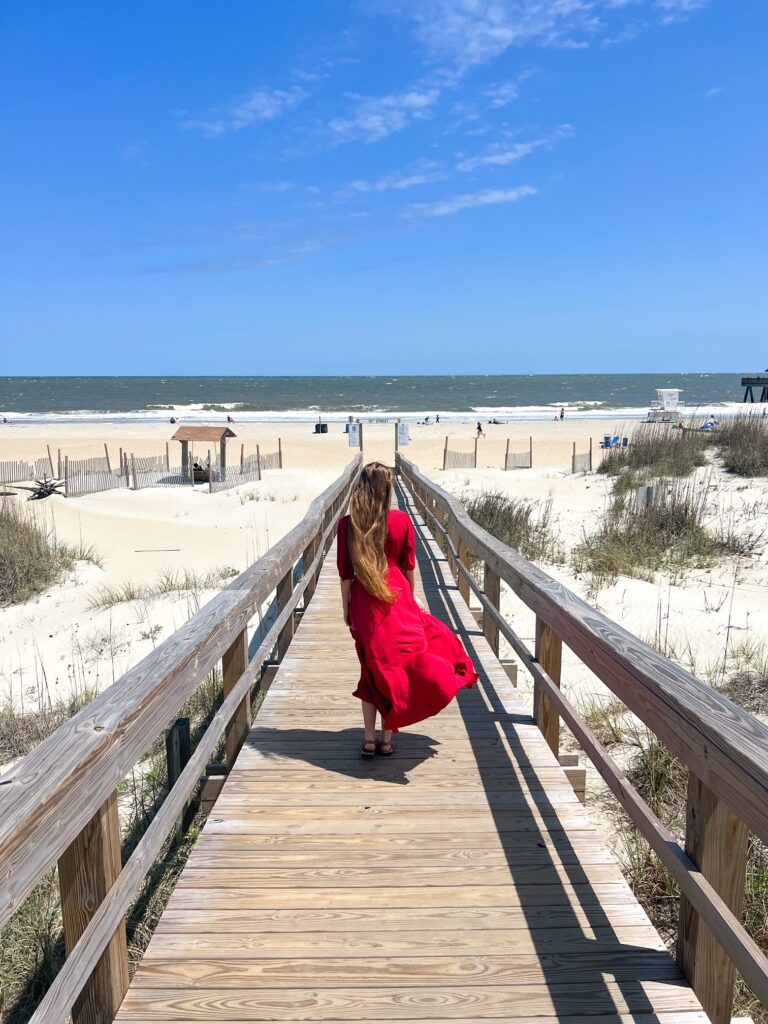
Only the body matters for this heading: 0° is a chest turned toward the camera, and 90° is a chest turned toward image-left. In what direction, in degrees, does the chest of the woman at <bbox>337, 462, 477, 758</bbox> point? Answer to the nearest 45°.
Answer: approximately 180°

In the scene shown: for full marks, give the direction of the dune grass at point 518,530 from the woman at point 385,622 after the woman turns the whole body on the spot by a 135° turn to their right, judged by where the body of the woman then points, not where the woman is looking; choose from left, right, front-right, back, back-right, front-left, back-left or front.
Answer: back-left

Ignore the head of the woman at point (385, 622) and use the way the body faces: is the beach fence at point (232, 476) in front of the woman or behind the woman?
in front

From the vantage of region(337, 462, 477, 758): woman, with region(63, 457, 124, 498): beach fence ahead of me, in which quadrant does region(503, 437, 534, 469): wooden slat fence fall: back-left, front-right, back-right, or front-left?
front-right

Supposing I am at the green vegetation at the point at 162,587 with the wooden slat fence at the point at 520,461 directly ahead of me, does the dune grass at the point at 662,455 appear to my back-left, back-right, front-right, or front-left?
front-right

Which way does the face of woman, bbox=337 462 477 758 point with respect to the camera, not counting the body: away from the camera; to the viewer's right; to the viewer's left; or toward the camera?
away from the camera

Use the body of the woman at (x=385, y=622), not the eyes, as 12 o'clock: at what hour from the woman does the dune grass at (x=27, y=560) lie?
The dune grass is roughly at 11 o'clock from the woman.

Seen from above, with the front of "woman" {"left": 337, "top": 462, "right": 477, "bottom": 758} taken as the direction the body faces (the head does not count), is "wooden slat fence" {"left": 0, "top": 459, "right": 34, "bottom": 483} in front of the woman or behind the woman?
in front

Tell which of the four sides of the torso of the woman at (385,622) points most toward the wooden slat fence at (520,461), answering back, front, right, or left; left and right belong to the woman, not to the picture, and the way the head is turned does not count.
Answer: front

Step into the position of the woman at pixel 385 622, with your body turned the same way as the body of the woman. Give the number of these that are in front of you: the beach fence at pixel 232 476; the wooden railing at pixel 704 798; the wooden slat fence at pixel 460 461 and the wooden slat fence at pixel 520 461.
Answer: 3

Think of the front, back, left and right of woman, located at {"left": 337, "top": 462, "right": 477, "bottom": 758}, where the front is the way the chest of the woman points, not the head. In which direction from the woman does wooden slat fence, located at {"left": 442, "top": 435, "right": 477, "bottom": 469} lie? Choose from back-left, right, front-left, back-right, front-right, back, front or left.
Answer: front

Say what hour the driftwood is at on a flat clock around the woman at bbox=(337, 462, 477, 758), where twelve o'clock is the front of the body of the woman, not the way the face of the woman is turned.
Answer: The driftwood is roughly at 11 o'clock from the woman.

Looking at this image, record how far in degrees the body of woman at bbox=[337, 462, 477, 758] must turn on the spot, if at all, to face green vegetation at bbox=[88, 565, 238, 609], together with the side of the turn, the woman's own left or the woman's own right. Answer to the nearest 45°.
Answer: approximately 45° to the woman's own left

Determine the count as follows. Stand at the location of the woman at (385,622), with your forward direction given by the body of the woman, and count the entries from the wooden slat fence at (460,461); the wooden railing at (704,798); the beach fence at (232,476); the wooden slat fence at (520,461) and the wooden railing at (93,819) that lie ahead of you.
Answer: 3

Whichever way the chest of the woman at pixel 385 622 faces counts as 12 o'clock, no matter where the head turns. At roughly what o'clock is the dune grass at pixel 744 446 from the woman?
The dune grass is roughly at 1 o'clock from the woman.

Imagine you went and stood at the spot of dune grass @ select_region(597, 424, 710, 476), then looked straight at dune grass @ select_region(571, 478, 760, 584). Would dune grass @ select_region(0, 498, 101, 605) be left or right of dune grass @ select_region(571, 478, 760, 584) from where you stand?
right
